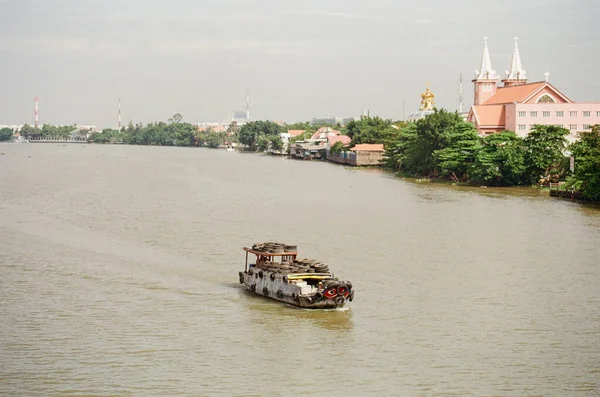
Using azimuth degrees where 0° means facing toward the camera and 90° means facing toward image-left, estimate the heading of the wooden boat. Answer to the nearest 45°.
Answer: approximately 315°

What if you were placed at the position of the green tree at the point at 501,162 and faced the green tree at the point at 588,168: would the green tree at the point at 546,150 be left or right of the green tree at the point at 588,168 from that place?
left

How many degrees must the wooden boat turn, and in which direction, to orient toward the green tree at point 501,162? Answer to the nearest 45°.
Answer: approximately 135° to its left

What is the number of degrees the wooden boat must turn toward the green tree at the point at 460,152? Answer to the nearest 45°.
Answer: approximately 135° to its left

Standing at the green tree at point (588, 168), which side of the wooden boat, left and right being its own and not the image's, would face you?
left

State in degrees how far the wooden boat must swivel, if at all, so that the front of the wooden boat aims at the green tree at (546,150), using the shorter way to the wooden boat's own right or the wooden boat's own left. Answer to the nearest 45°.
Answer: approximately 90° to the wooden boat's own left

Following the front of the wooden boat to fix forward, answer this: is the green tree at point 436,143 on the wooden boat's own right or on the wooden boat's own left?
on the wooden boat's own left
